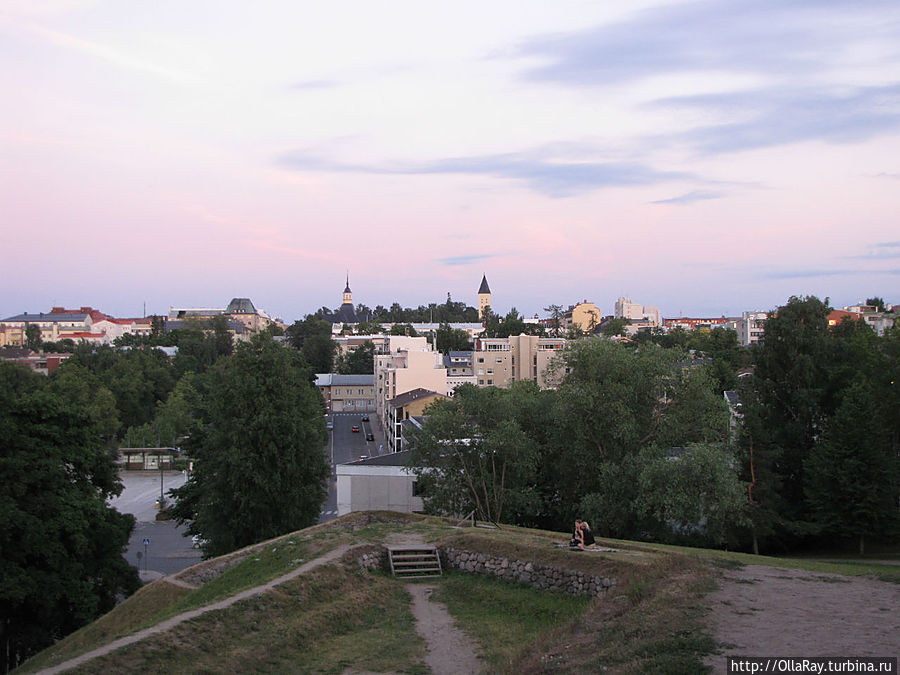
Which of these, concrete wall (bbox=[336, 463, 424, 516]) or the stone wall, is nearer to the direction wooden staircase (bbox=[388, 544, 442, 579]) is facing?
the stone wall

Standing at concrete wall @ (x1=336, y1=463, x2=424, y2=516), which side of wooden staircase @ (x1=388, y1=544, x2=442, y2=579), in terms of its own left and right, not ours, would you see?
back

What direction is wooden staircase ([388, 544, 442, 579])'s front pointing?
toward the camera

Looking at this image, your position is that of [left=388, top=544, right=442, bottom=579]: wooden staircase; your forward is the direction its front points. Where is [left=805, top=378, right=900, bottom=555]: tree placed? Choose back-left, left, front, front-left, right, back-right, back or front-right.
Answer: back-left

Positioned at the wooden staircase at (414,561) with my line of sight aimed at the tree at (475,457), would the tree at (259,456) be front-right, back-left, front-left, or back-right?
front-left

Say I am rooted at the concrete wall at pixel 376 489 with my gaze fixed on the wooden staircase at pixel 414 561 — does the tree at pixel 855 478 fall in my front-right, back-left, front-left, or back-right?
front-left

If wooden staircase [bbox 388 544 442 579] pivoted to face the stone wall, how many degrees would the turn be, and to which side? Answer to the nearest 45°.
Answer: approximately 45° to its left

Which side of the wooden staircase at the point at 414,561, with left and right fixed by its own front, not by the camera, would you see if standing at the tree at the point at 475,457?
back

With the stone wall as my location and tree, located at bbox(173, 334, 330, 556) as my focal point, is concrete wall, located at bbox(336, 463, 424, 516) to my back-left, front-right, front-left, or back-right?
front-right

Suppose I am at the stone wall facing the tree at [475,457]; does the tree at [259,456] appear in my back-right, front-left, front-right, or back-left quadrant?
front-left

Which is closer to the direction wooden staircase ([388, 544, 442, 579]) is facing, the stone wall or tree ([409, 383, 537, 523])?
the stone wall

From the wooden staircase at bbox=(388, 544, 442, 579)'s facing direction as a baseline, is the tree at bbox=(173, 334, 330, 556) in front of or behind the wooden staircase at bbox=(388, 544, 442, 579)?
behind
